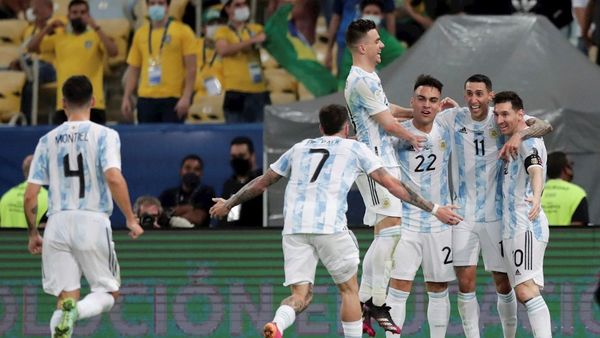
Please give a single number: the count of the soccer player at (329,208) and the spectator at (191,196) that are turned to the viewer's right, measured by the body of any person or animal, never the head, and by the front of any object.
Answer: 0

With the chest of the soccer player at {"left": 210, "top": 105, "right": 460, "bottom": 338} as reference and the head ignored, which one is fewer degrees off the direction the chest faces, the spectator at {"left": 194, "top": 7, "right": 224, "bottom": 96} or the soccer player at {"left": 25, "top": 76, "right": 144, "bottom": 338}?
the spectator

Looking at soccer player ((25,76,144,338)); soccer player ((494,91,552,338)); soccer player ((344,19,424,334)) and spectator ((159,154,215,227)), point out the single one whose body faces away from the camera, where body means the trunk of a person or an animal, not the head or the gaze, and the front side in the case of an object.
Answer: soccer player ((25,76,144,338))

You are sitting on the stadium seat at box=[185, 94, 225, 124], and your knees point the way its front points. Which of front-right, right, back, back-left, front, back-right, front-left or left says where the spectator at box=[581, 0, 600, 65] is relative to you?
left

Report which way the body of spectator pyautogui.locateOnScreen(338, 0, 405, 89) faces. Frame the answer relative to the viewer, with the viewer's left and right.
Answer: facing the viewer

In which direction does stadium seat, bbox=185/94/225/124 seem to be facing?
toward the camera

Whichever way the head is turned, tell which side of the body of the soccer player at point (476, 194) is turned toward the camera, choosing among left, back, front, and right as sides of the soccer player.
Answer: front

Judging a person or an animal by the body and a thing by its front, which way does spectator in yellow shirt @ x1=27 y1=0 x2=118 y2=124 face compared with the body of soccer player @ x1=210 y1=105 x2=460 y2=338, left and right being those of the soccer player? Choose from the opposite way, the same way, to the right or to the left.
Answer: the opposite way

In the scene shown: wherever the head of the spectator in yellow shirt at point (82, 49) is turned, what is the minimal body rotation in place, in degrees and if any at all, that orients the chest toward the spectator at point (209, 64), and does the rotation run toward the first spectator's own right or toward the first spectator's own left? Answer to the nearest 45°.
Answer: approximately 90° to the first spectator's own left

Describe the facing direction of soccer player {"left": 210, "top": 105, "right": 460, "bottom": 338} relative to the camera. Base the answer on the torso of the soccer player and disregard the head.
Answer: away from the camera

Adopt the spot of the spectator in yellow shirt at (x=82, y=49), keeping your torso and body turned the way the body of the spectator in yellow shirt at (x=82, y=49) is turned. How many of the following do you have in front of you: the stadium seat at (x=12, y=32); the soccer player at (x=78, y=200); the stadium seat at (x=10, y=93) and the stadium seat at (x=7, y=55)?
1

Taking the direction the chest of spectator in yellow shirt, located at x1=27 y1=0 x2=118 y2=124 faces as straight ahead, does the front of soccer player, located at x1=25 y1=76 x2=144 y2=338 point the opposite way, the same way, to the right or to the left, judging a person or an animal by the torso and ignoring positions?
the opposite way

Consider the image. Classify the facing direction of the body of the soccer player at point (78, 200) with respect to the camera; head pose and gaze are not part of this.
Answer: away from the camera
